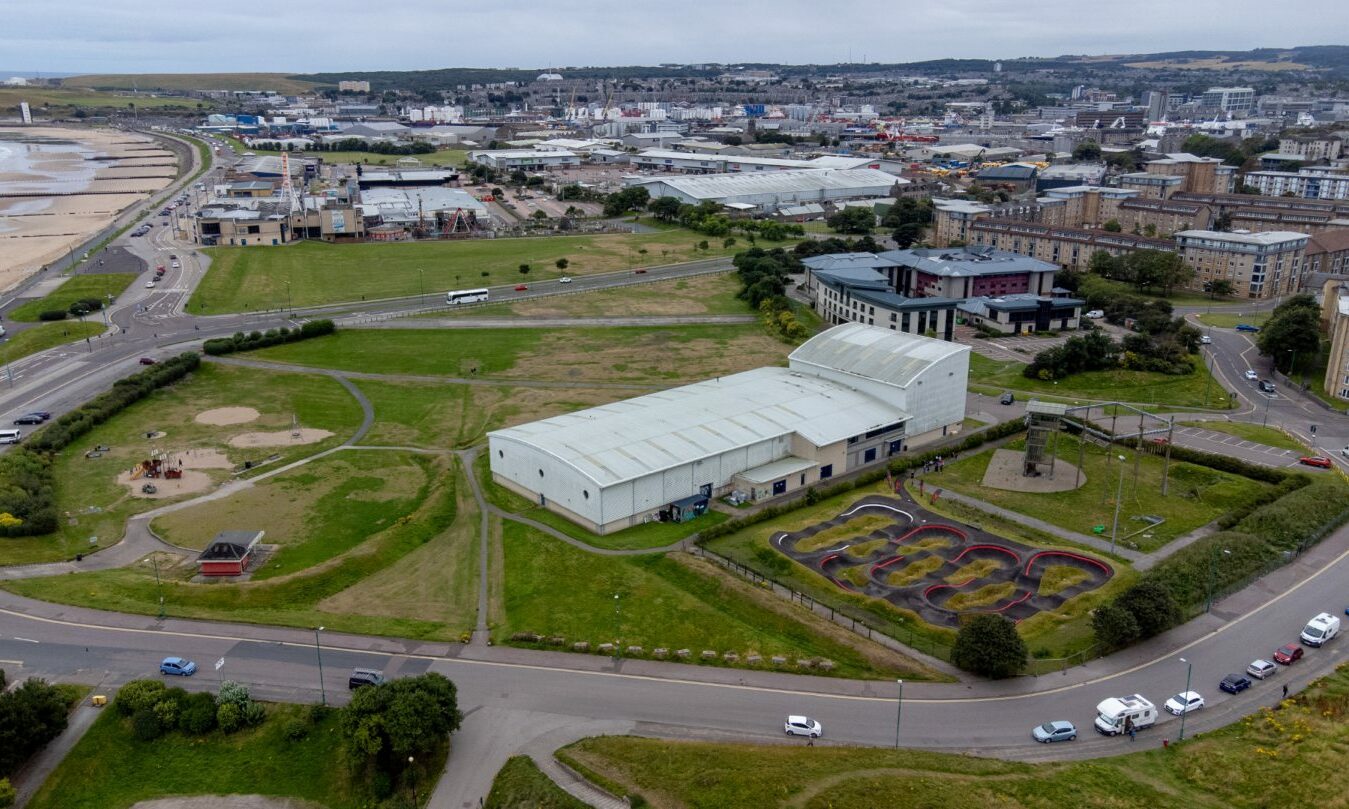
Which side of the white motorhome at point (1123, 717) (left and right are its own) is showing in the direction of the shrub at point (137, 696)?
front

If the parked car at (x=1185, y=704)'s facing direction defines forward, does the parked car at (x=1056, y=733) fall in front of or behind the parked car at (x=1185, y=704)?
in front

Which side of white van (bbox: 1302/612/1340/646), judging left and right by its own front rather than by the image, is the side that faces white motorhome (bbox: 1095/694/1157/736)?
front

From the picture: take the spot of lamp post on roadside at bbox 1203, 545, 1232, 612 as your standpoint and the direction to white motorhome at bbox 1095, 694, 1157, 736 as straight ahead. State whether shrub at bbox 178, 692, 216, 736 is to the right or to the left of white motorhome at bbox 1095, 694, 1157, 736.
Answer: right

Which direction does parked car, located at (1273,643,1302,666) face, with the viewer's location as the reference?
facing the viewer and to the left of the viewer

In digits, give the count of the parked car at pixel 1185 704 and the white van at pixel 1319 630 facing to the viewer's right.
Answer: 0

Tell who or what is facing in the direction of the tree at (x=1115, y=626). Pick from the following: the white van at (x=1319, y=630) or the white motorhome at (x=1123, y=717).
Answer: the white van at (x=1319, y=630)

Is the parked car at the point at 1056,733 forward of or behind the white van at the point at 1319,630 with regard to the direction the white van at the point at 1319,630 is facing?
forward

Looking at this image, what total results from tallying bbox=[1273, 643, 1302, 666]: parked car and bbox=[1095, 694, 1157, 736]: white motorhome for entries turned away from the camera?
0

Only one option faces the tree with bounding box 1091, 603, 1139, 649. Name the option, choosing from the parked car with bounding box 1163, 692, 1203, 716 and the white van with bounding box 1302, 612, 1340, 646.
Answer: the white van

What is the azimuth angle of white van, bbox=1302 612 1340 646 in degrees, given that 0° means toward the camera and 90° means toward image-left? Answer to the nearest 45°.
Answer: approximately 45°
